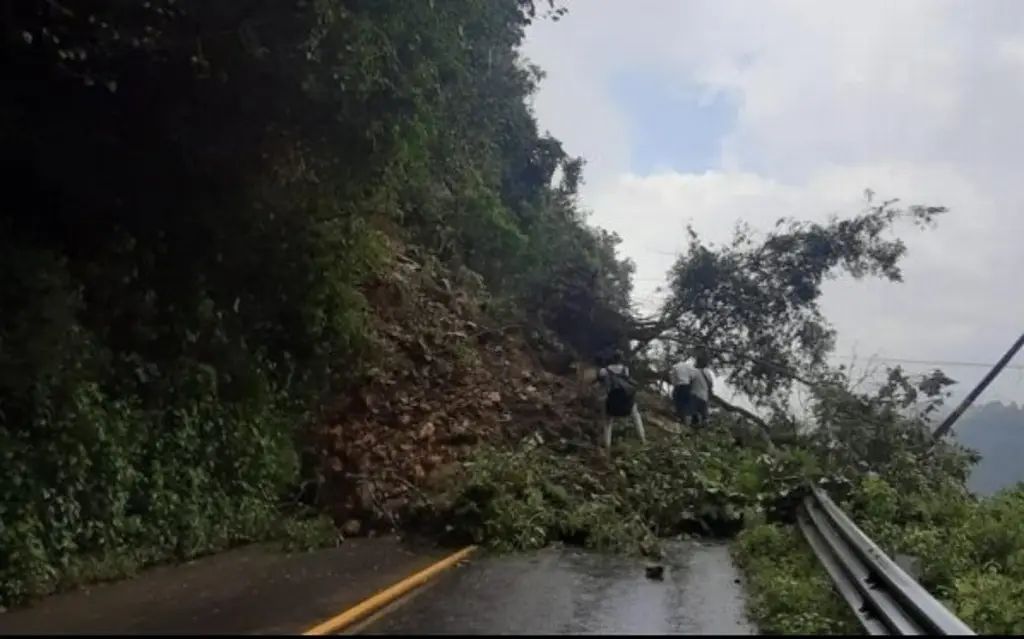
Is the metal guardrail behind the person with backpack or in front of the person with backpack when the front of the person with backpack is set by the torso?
behind

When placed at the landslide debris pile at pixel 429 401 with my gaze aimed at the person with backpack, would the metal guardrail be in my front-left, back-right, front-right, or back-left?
back-right

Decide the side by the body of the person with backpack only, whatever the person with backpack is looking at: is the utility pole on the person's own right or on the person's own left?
on the person's own right

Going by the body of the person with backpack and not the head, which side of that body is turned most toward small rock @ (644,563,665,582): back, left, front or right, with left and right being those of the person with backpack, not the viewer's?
back

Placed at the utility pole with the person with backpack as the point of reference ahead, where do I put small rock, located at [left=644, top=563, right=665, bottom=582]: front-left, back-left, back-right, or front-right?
front-left

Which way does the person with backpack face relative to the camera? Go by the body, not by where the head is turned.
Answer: away from the camera

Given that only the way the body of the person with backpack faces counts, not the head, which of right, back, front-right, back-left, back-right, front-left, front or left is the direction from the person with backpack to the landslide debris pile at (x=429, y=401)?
left

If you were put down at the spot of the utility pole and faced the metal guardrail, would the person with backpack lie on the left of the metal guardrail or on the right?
right

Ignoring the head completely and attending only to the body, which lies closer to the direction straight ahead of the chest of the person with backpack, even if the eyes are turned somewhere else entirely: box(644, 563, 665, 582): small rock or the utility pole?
the utility pole
